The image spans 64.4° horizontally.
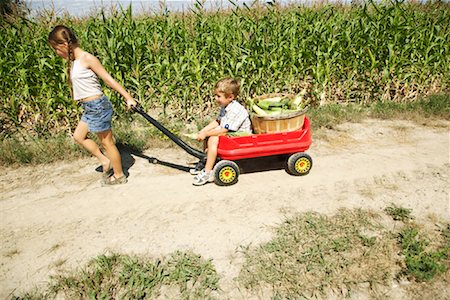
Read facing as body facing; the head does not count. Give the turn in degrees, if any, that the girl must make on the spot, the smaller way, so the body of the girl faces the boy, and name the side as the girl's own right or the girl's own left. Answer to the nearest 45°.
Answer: approximately 180°

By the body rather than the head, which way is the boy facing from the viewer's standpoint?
to the viewer's left

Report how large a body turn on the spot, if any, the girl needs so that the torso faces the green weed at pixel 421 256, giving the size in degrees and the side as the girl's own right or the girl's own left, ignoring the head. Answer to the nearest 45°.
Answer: approximately 135° to the girl's own left

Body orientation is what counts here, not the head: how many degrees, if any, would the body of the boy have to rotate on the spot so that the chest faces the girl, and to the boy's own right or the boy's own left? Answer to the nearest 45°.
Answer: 0° — they already face them

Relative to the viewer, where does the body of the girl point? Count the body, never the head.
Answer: to the viewer's left

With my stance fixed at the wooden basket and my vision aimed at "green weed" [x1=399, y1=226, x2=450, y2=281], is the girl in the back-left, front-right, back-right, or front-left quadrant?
back-right

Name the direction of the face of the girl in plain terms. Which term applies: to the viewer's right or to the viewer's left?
to the viewer's left

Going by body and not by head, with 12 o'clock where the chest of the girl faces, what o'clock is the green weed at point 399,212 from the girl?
The green weed is roughly at 7 o'clock from the girl.

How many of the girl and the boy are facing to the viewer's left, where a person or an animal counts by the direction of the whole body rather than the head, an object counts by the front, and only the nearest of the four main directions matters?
2

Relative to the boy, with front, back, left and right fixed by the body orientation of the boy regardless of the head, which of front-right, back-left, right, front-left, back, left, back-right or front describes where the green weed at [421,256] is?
back-left

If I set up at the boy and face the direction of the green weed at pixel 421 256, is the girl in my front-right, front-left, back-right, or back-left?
back-right

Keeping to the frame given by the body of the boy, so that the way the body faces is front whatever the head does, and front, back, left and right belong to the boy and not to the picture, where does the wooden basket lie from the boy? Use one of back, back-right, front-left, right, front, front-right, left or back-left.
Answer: back
